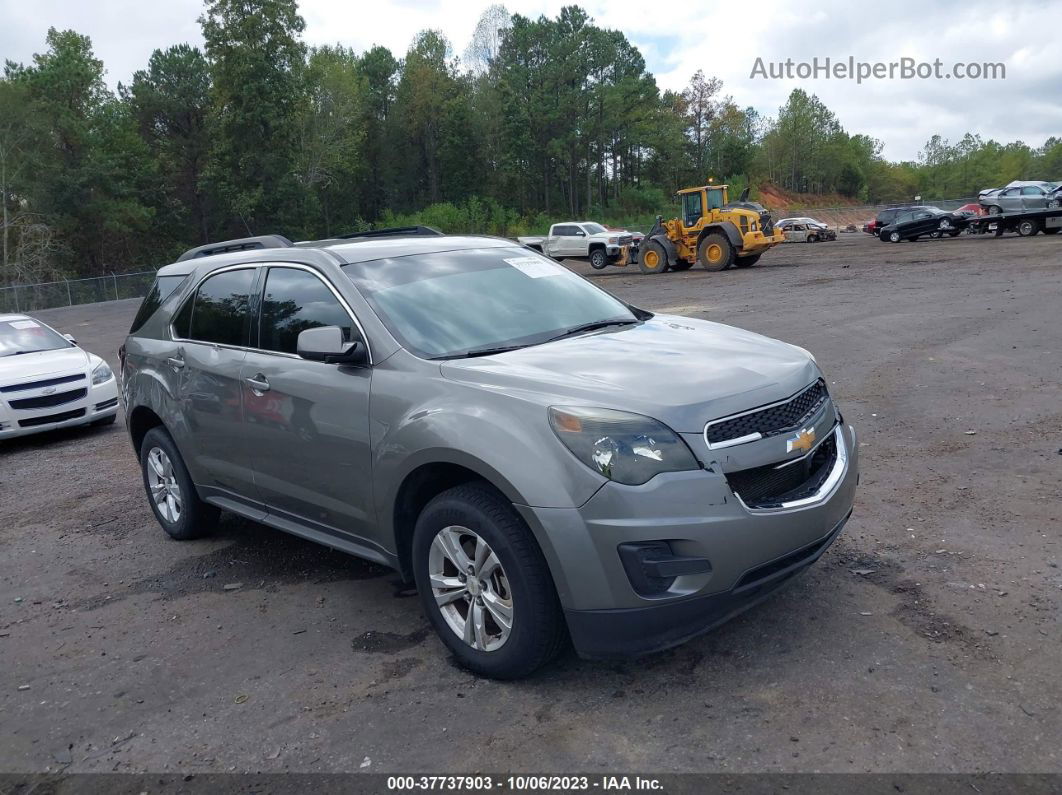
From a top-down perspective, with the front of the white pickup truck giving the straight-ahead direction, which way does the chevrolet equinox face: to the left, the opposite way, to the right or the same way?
the same way

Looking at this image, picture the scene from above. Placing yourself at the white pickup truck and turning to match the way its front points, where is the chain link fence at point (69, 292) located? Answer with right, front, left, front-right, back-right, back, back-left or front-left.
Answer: back-right

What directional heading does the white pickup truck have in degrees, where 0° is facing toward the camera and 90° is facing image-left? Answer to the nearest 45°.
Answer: approximately 315°

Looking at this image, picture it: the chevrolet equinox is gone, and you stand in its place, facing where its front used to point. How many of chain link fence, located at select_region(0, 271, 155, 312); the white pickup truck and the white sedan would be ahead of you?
0

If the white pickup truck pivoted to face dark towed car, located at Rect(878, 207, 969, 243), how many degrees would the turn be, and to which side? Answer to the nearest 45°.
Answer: approximately 45° to its left

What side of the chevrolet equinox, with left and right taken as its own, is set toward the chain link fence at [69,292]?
back

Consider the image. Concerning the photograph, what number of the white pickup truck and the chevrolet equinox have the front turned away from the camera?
0

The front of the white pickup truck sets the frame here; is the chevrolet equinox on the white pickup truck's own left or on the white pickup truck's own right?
on the white pickup truck's own right

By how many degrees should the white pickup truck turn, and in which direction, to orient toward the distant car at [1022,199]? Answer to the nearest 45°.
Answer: approximately 45° to its left

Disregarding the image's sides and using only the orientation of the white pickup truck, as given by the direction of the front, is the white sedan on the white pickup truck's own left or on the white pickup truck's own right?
on the white pickup truck's own right

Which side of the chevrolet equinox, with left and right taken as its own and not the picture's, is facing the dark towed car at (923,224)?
left

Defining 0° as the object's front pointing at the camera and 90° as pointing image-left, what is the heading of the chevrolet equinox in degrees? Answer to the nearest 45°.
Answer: approximately 315°

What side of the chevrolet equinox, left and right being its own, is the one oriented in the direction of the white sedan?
back

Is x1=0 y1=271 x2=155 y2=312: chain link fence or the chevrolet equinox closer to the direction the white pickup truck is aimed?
the chevrolet equinox

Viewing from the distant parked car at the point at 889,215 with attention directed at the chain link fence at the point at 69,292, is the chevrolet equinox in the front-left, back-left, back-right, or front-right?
front-left

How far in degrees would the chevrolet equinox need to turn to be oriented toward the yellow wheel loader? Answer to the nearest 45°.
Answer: approximately 135° to its left
